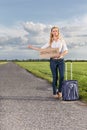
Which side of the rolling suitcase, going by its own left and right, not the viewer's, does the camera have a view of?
front
